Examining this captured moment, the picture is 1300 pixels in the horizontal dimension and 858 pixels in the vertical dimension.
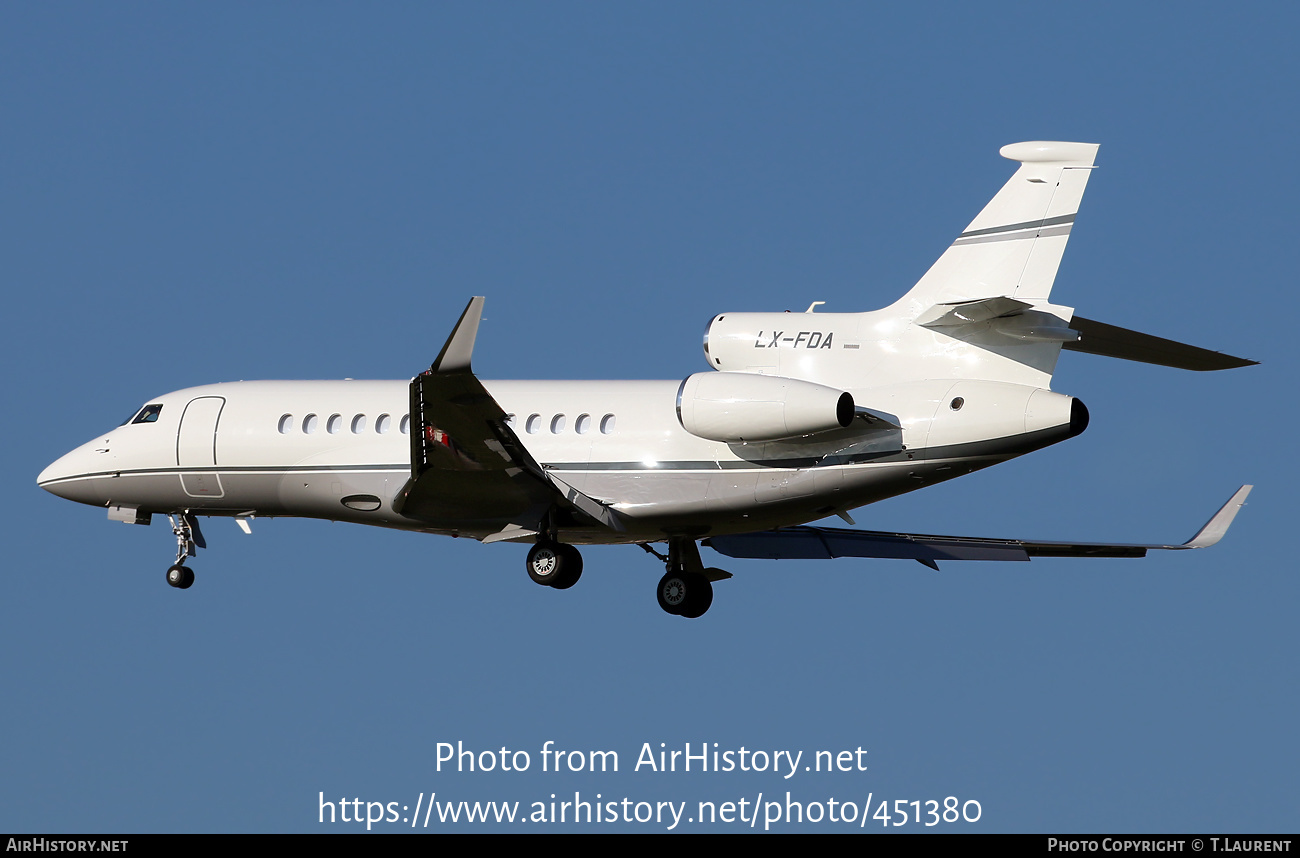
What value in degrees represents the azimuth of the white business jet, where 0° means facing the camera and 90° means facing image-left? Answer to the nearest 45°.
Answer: approximately 135°
